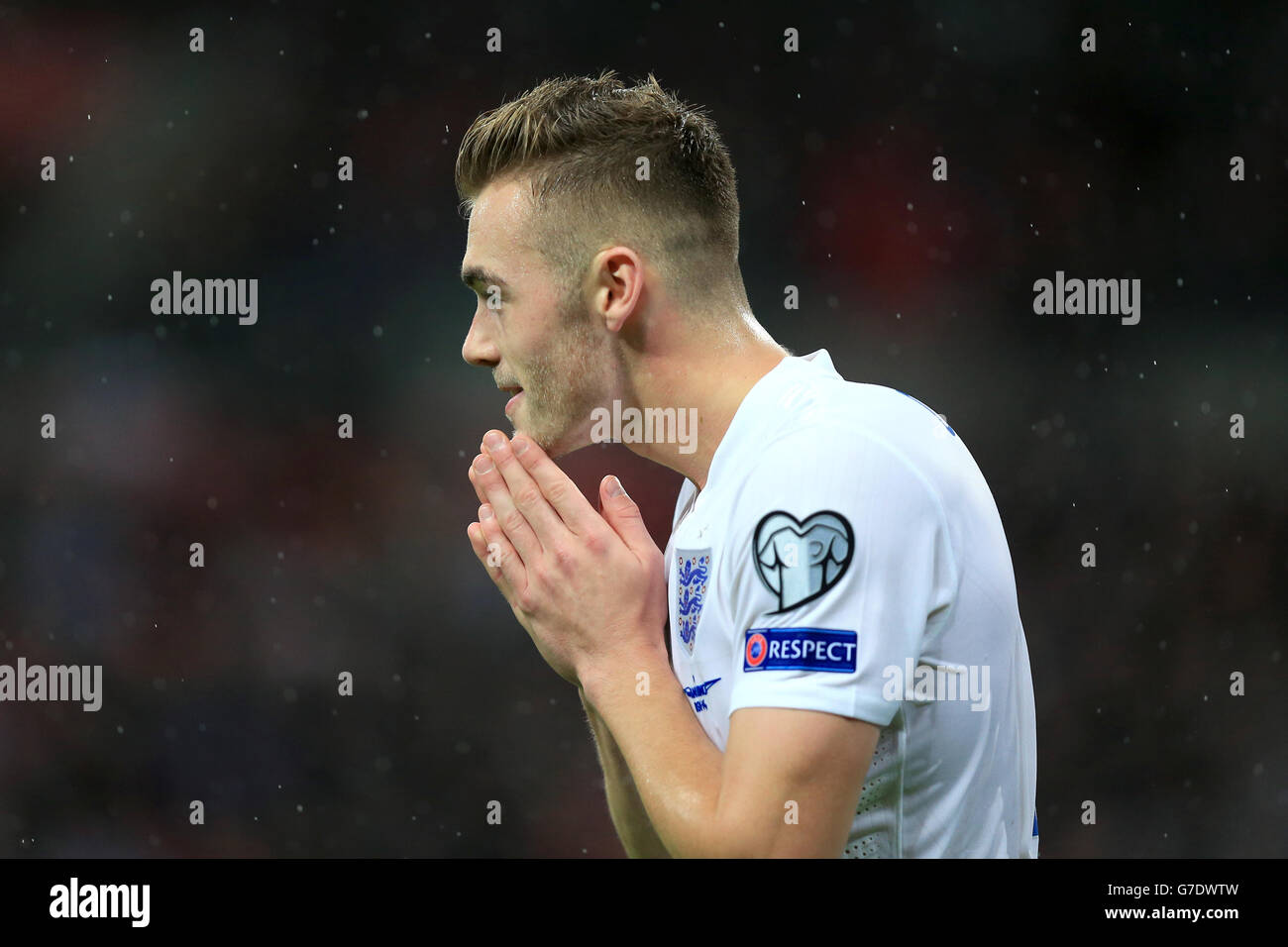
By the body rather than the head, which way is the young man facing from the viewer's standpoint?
to the viewer's left

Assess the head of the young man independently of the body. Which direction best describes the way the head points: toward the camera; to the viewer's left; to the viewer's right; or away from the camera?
to the viewer's left
